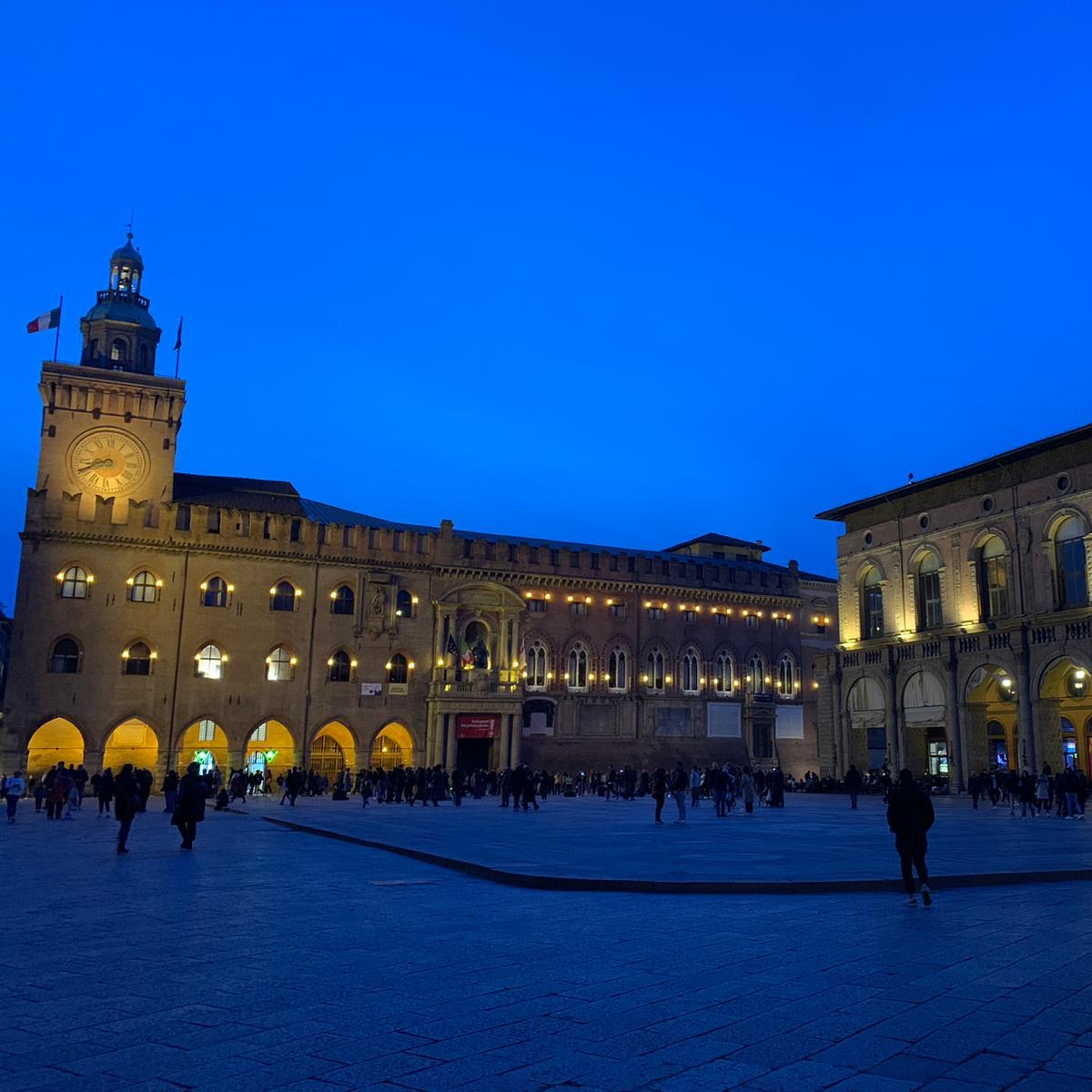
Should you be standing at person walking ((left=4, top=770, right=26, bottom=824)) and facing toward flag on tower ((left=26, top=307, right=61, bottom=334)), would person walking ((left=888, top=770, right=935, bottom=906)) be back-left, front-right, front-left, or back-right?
back-right

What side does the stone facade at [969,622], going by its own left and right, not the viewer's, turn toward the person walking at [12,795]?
front

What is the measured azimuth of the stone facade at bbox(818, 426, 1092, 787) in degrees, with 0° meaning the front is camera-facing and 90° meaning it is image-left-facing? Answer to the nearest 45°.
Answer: approximately 45°

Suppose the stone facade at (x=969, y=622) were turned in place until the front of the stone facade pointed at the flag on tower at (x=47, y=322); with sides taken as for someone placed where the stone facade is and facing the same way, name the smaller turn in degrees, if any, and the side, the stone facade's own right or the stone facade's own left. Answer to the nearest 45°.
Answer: approximately 45° to the stone facade's own right

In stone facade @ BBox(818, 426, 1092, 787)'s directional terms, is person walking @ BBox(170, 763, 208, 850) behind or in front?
in front

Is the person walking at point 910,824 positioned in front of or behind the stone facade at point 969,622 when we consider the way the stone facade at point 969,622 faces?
in front

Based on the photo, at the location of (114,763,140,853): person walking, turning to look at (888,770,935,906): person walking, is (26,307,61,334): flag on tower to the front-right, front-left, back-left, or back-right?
back-left
